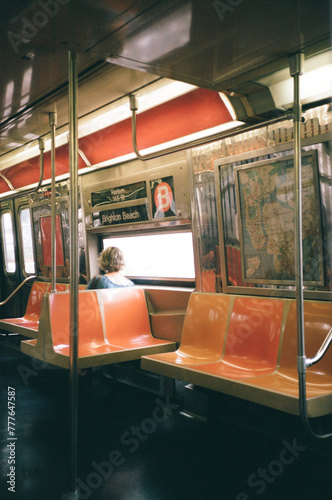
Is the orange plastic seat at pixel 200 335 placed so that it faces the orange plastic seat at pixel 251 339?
no

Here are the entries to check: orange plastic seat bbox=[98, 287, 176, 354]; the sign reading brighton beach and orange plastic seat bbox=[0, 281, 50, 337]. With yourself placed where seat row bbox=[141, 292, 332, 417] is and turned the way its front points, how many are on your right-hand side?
3

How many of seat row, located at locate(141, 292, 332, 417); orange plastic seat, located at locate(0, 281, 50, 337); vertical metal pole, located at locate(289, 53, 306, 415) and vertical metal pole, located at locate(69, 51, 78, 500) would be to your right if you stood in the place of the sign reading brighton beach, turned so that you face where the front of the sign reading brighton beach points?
1

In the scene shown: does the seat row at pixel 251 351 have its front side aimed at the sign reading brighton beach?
no

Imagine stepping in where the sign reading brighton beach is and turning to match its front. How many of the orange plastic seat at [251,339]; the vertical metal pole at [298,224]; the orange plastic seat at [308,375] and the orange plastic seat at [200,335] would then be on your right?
0

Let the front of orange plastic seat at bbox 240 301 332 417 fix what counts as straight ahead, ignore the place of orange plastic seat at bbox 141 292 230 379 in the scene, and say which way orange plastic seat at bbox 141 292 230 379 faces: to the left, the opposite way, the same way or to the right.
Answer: the same way

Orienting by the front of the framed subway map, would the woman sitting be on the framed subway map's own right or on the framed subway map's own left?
on the framed subway map's own right

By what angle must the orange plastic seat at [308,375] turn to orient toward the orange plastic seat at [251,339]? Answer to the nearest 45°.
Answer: approximately 90° to its right

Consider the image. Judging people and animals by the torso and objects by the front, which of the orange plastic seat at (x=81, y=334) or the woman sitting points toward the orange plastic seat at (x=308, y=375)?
the orange plastic seat at (x=81, y=334)

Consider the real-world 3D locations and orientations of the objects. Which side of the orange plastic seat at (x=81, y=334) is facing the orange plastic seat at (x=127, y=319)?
left

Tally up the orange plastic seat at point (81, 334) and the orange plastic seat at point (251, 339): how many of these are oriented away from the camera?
0

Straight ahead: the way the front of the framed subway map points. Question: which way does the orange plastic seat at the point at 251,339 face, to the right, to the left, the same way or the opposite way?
the same way
